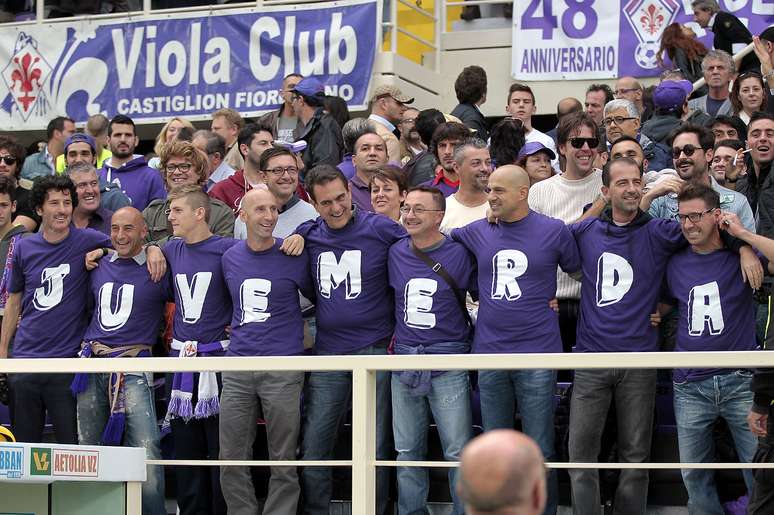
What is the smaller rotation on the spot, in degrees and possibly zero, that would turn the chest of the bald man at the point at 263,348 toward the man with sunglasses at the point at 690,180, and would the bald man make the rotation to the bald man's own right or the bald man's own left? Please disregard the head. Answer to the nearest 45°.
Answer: approximately 90° to the bald man's own left

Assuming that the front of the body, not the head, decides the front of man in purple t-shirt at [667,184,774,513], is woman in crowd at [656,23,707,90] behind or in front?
behind

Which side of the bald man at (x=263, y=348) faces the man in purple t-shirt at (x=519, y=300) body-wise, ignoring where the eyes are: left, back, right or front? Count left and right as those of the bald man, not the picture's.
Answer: left

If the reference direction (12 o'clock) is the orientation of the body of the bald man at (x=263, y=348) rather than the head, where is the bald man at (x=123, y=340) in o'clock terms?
the bald man at (x=123, y=340) is roughly at 4 o'clock from the bald man at (x=263, y=348).
